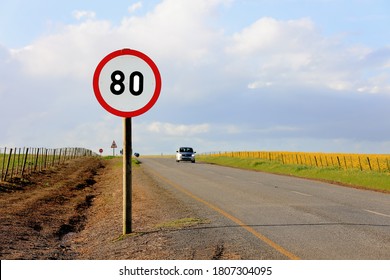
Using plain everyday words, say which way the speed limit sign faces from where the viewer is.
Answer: facing the viewer
